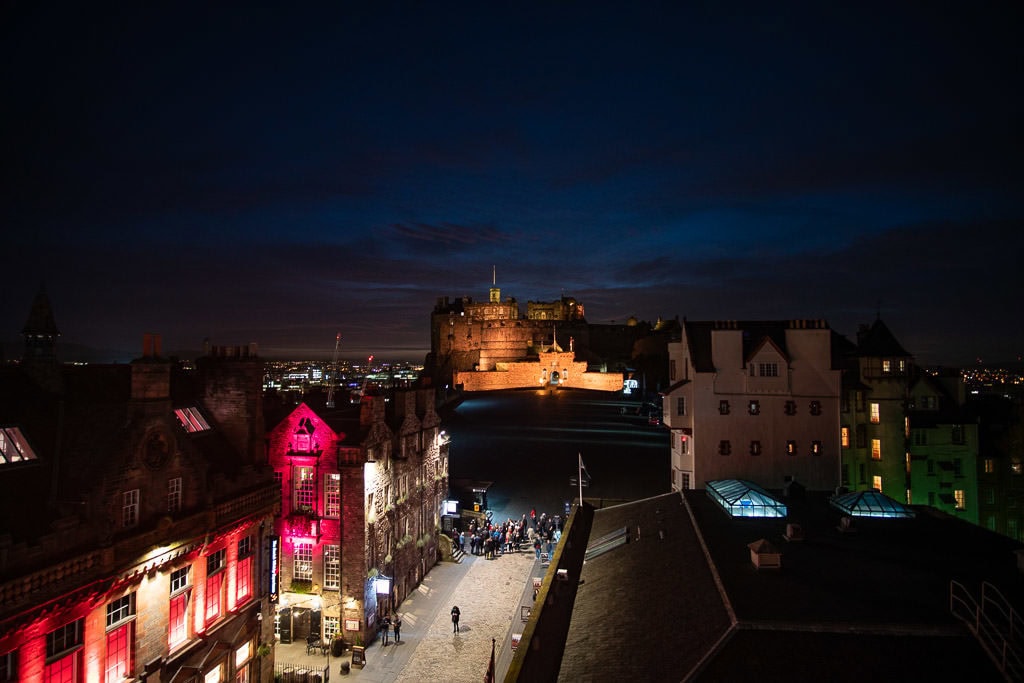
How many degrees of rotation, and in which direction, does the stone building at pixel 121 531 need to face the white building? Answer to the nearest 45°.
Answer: approximately 45° to its left

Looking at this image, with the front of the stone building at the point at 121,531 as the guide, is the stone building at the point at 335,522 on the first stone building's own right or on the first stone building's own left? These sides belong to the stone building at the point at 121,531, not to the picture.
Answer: on the first stone building's own left

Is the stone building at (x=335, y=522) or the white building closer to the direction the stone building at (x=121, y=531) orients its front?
the white building
